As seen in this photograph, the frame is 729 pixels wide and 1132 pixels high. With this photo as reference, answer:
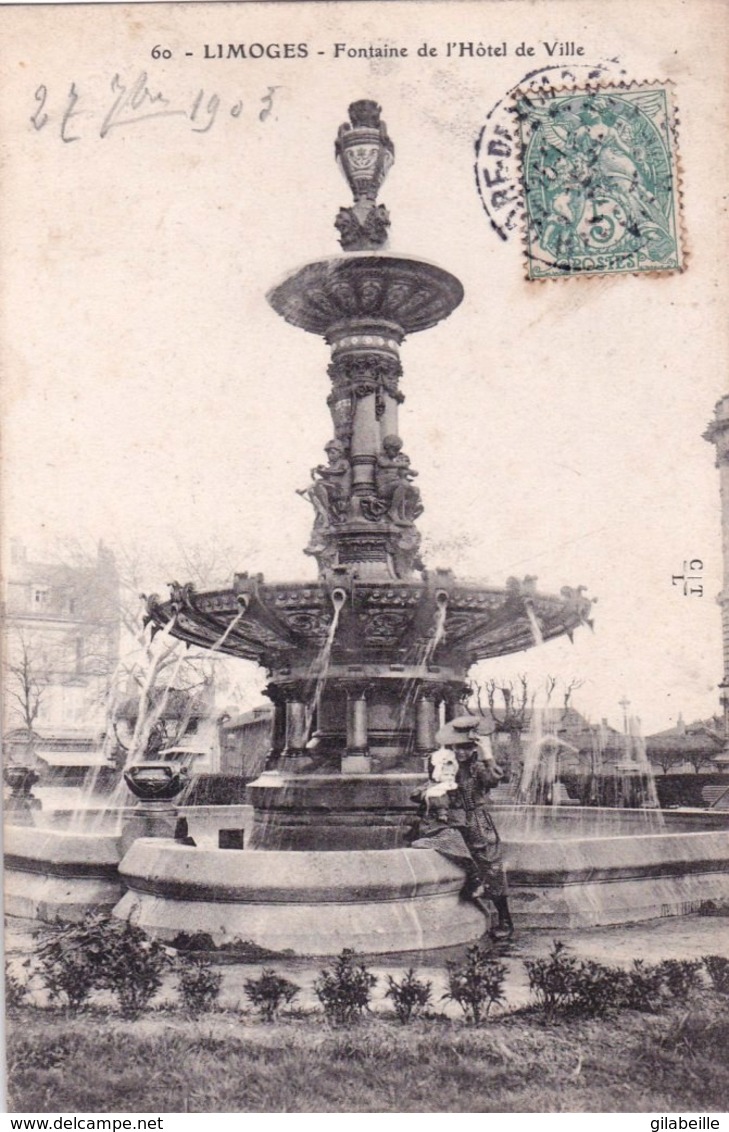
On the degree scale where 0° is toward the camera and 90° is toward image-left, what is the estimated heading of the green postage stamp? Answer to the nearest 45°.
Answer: approximately 0°
